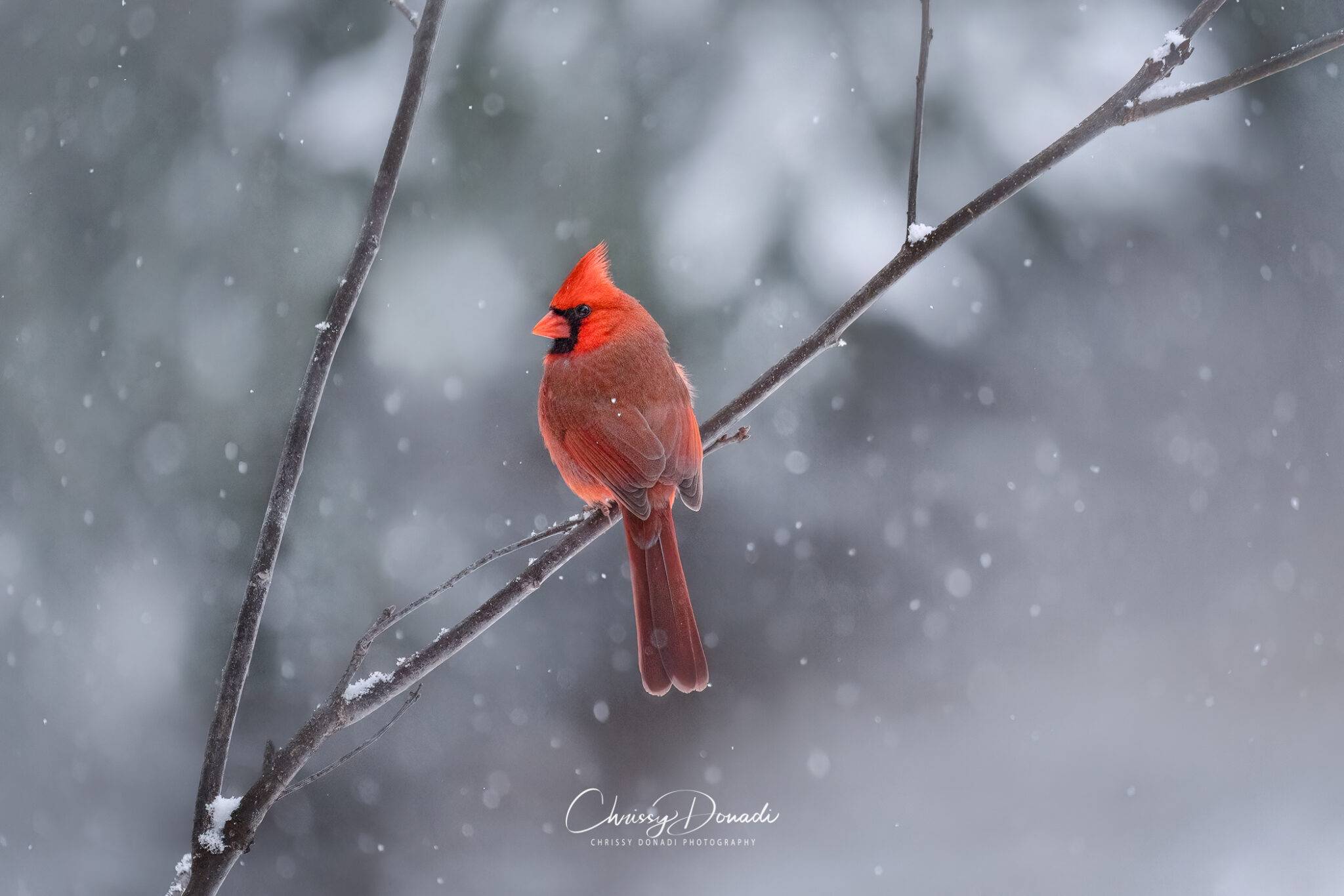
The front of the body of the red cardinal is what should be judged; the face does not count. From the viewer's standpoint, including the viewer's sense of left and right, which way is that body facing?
facing away from the viewer and to the left of the viewer
